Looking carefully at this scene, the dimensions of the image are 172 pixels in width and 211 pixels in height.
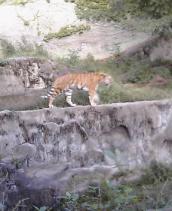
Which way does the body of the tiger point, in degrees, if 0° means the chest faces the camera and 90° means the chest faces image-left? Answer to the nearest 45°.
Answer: approximately 270°

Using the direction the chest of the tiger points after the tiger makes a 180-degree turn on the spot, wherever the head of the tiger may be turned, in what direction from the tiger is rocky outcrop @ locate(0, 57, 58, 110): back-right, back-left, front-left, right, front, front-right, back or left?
front-right

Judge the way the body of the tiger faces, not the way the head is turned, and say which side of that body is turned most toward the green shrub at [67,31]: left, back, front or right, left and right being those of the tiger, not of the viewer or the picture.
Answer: left
